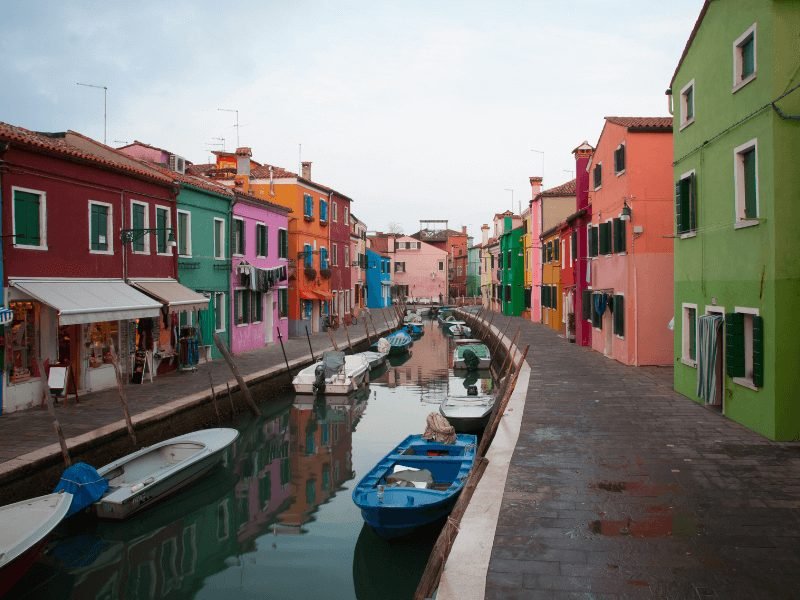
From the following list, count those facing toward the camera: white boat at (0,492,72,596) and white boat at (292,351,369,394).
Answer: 0

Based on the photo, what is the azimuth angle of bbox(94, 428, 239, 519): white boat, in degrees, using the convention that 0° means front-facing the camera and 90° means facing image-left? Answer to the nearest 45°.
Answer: approximately 225°

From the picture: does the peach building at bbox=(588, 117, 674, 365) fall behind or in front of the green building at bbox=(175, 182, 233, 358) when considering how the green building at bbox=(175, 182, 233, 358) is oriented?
in front

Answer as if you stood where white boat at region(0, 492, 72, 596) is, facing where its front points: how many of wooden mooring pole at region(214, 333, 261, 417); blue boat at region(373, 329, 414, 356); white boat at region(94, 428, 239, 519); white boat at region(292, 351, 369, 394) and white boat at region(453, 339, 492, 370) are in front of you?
5

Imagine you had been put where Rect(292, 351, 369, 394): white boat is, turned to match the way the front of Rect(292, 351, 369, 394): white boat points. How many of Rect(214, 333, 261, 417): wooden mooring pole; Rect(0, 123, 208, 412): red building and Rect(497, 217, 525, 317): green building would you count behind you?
2

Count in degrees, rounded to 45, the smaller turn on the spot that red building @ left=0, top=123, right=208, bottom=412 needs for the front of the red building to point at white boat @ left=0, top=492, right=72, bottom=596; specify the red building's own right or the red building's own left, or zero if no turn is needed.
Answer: approximately 45° to the red building's own right

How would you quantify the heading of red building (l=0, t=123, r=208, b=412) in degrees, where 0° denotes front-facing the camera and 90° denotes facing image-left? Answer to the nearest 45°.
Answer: approximately 315°

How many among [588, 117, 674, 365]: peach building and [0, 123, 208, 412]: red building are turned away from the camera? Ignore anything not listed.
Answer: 0

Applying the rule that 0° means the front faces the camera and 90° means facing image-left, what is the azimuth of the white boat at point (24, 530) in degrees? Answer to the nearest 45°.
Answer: approximately 225°

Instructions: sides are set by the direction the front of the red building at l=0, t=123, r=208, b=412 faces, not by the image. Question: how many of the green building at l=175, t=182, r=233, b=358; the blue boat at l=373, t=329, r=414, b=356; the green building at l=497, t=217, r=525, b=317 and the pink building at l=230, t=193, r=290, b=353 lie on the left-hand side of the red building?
4

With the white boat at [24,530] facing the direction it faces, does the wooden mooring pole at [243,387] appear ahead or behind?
ahead
